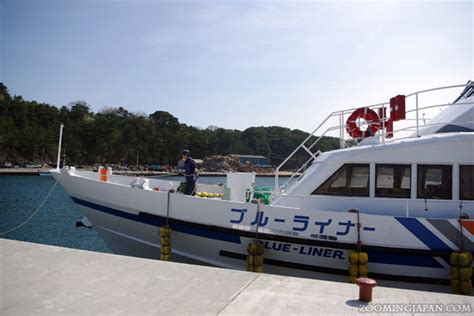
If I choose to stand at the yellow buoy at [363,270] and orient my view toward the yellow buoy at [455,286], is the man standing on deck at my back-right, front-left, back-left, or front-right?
back-left

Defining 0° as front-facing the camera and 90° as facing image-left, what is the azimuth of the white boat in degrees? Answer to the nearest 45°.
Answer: approximately 90°
